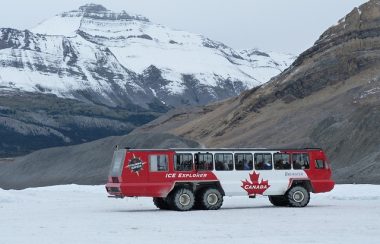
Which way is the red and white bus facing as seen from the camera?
to the viewer's right
